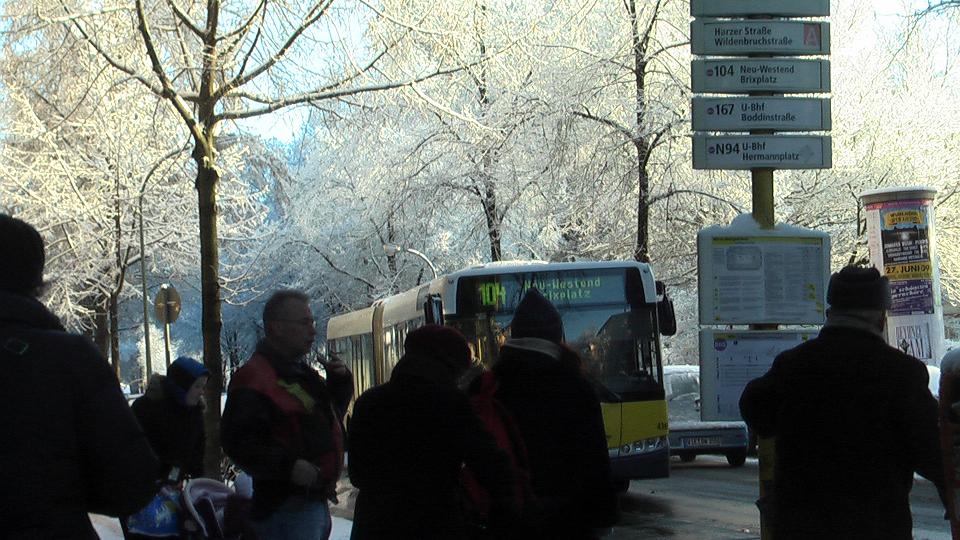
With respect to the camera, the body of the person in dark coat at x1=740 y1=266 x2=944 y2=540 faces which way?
away from the camera

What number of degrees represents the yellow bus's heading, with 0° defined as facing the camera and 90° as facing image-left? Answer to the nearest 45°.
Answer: approximately 315°

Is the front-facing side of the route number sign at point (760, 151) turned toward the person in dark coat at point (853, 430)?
yes

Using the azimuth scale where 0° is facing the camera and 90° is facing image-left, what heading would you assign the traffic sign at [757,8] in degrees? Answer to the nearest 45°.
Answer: approximately 0°

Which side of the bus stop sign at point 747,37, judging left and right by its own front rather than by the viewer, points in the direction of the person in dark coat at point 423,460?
front

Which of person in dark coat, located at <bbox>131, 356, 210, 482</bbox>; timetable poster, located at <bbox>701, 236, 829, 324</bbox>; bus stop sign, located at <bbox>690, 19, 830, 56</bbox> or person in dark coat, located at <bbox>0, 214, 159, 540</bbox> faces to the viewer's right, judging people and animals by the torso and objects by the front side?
person in dark coat, located at <bbox>131, 356, 210, 482</bbox>

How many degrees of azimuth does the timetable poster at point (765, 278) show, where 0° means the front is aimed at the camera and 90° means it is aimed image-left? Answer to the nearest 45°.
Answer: approximately 0°

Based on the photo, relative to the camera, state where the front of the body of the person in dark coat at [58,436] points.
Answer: away from the camera

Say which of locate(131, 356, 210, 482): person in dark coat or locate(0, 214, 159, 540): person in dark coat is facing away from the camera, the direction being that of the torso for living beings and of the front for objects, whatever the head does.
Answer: locate(0, 214, 159, 540): person in dark coat

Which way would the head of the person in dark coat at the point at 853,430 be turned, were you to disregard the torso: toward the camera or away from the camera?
away from the camera
